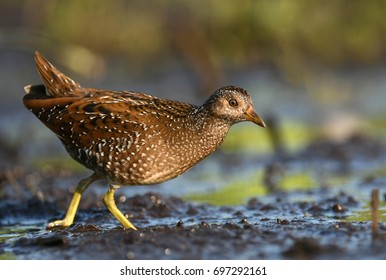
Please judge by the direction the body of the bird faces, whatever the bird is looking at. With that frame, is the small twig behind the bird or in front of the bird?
in front

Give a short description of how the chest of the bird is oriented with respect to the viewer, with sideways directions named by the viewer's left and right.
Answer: facing to the right of the viewer
